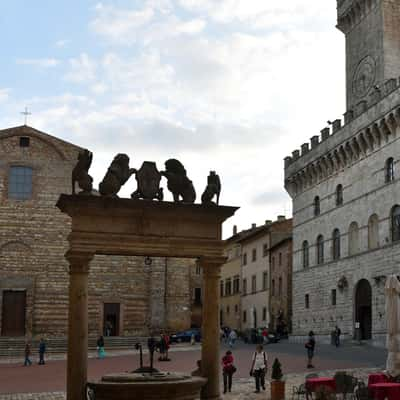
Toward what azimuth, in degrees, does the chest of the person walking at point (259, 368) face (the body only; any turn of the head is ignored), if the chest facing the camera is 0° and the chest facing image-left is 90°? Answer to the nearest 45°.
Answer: approximately 0°

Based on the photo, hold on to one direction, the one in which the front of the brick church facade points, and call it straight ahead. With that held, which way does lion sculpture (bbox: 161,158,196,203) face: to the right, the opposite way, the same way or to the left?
to the right

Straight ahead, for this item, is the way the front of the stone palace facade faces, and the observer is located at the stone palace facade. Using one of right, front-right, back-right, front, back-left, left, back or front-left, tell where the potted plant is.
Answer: front-left

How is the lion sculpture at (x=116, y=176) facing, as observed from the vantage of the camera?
facing to the right of the viewer

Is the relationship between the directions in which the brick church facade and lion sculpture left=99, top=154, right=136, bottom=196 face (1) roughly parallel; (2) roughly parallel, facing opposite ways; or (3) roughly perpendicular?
roughly perpendicular

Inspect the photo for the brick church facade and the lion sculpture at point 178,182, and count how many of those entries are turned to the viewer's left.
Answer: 1

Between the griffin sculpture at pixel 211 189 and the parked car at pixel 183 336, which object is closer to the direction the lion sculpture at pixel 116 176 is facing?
the griffin sculpture

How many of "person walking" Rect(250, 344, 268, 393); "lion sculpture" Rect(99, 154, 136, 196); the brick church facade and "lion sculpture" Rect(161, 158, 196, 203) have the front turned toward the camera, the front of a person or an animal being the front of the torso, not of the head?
2

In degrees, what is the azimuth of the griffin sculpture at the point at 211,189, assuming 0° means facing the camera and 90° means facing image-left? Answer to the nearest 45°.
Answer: approximately 270°

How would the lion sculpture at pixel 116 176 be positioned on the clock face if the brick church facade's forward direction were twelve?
The lion sculpture is roughly at 12 o'clock from the brick church facade.

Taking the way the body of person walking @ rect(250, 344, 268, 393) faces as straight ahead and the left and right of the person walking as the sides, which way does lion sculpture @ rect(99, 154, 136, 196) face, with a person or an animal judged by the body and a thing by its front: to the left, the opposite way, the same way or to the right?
to the left

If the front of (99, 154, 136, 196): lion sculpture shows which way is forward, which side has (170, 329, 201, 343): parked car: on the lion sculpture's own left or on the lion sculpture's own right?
on the lion sculpture's own left

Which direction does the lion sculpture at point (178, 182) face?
to the viewer's left
